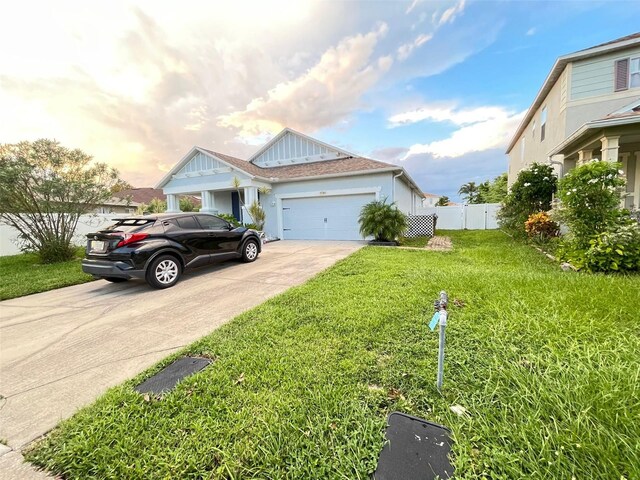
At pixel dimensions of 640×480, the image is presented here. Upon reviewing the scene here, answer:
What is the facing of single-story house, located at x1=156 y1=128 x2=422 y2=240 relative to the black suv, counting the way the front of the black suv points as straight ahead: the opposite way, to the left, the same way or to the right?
the opposite way

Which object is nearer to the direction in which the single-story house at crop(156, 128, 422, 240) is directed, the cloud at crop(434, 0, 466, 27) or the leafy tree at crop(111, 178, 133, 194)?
the leafy tree

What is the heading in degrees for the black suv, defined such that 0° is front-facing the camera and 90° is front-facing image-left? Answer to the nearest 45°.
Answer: approximately 225°

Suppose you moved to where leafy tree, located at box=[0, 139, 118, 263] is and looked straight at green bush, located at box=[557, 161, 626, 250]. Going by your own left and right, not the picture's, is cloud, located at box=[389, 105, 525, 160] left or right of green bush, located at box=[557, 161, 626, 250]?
left

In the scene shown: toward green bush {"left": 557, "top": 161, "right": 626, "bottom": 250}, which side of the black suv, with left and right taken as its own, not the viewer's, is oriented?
right

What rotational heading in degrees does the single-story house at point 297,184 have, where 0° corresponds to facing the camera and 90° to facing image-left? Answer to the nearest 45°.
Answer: approximately 45°

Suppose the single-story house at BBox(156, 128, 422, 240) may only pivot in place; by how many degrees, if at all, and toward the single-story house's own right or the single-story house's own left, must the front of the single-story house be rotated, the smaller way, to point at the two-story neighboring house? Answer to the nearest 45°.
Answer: approximately 90° to the single-story house's own left

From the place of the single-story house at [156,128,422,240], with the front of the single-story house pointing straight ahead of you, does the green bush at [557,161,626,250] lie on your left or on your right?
on your left

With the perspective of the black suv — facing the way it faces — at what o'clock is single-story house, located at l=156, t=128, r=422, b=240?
The single-story house is roughly at 12 o'clock from the black suv.

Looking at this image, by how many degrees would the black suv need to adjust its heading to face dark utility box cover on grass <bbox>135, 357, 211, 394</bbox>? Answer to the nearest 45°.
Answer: approximately 135° to its right
